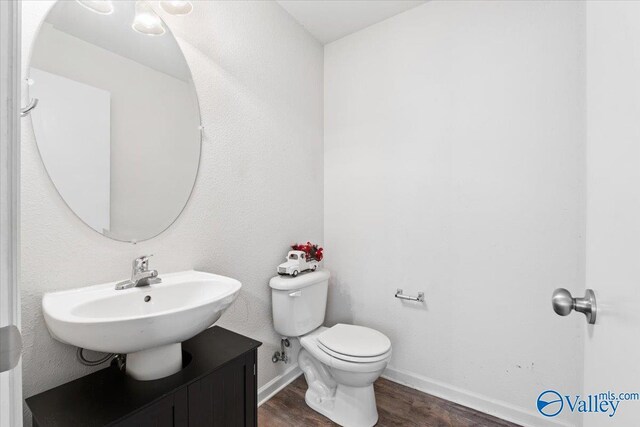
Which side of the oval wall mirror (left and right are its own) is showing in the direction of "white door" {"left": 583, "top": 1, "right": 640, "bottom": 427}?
front

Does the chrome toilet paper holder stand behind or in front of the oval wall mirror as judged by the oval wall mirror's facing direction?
in front

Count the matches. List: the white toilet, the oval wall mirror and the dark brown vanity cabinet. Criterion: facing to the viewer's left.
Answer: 0

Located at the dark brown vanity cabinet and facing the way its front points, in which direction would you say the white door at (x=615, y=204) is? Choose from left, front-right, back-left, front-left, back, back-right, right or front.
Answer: front

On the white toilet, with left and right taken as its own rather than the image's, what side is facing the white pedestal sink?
right

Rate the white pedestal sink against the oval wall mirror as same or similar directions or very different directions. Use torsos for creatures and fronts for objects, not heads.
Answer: same or similar directions

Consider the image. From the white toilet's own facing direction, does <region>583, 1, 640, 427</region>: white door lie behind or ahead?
ahead

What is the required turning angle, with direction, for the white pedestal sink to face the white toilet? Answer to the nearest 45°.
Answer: approximately 45° to its left

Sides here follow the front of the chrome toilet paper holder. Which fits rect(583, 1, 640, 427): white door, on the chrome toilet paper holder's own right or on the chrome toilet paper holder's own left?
on the chrome toilet paper holder's own left

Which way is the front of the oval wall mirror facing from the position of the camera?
facing the viewer and to the right of the viewer

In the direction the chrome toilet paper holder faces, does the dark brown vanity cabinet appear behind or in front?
in front

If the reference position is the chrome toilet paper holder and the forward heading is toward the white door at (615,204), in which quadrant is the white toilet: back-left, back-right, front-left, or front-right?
front-right
